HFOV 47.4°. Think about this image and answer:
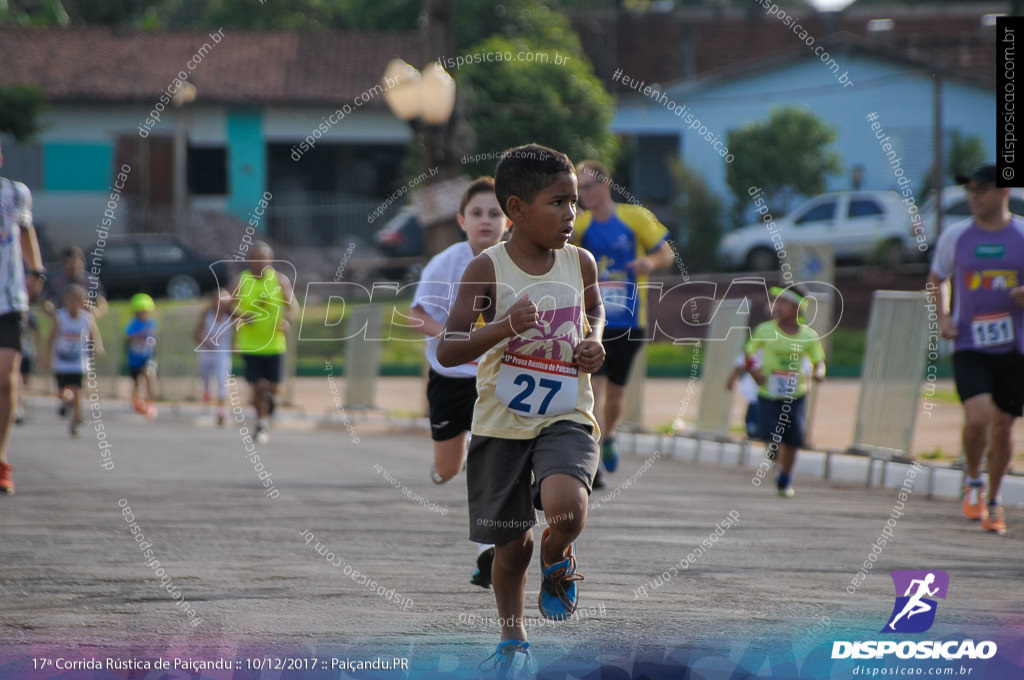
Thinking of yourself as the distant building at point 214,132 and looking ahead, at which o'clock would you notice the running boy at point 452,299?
The running boy is roughly at 12 o'clock from the distant building.

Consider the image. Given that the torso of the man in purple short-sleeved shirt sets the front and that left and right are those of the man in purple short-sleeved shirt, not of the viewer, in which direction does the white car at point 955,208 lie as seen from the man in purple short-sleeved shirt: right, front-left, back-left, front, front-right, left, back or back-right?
back

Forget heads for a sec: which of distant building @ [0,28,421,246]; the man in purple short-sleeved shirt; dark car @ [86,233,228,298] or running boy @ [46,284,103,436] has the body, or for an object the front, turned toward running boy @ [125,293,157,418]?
the distant building

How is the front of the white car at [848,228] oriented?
to the viewer's left

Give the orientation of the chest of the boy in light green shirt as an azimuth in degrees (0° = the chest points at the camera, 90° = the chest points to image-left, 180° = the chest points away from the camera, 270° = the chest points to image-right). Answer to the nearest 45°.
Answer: approximately 0°

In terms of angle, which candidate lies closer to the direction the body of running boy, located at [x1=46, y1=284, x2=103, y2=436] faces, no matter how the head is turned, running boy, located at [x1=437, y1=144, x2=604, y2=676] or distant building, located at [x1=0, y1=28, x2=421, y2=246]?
the running boy

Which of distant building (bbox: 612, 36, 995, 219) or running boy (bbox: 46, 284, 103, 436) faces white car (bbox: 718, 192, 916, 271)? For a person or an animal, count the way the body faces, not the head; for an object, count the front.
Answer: the distant building
